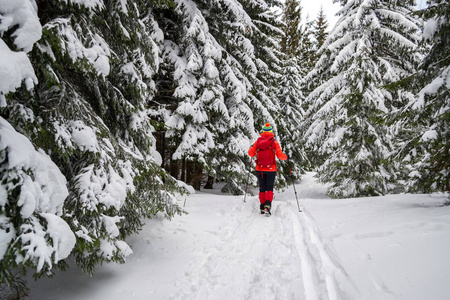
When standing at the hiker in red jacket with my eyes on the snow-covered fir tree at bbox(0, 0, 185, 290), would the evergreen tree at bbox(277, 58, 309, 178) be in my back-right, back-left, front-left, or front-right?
back-right

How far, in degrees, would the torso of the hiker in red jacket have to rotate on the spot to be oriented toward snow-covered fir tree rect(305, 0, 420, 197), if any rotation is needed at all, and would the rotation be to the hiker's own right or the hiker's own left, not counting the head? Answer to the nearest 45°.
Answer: approximately 45° to the hiker's own right

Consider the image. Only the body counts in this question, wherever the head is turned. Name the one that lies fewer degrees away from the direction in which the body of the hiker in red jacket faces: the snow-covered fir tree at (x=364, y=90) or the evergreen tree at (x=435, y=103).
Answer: the snow-covered fir tree

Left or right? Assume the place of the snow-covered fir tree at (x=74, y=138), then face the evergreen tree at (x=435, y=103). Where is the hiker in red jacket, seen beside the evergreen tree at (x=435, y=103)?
left

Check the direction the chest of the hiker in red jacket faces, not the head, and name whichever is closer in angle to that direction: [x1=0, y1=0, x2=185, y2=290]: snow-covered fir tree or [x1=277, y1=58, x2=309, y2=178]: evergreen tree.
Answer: the evergreen tree

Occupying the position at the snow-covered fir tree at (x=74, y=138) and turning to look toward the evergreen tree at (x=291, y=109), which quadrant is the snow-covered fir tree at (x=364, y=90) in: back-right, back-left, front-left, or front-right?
front-right

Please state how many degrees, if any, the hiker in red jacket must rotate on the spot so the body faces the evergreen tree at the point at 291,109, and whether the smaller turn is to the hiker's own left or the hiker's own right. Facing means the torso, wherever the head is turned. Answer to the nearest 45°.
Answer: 0° — they already face it

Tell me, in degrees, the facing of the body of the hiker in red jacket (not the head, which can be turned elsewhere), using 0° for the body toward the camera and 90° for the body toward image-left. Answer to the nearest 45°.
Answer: approximately 180°

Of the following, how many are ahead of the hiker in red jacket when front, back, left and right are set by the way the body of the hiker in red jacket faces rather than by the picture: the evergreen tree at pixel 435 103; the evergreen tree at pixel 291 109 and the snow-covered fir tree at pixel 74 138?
1

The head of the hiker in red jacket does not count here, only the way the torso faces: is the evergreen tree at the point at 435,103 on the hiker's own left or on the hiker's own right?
on the hiker's own right
